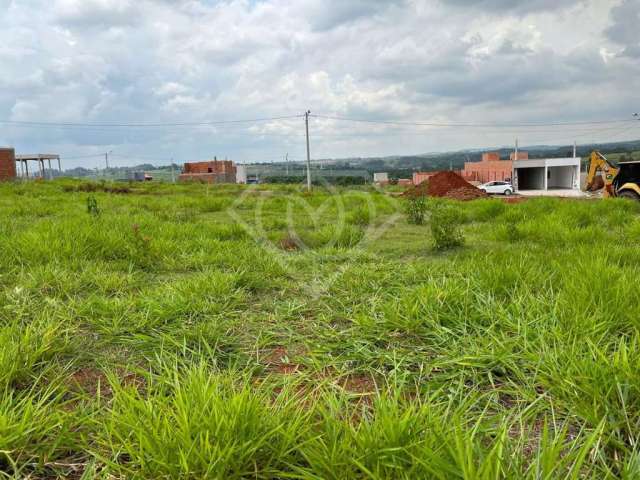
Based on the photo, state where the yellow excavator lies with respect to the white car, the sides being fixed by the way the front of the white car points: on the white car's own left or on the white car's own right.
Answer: on the white car's own left

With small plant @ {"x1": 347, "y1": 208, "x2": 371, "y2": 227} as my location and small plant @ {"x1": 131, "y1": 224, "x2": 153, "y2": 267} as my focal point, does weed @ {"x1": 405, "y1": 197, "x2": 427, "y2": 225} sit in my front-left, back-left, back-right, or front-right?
back-left

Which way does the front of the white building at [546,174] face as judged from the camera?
facing the viewer

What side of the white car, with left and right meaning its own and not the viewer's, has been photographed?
left

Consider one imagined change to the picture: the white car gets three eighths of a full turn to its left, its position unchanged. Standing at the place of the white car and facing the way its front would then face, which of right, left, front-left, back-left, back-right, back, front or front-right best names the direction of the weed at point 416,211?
front-right

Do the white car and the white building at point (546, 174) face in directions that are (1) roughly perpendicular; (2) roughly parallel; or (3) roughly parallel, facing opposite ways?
roughly perpendicular

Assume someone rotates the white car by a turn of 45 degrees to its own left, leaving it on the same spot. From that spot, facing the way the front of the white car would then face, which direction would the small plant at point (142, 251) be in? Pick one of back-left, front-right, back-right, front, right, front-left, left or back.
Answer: front-left

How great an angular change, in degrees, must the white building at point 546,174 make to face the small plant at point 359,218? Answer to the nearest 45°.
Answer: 0° — it already faces it
